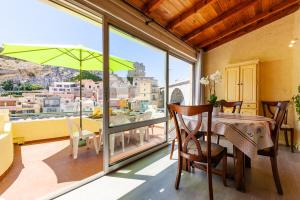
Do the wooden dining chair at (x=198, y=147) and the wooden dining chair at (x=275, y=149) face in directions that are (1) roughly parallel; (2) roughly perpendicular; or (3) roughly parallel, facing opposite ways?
roughly perpendicular

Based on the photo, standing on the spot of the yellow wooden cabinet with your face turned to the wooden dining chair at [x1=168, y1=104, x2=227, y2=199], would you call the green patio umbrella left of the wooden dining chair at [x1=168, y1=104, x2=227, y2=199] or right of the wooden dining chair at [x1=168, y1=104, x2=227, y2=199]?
right

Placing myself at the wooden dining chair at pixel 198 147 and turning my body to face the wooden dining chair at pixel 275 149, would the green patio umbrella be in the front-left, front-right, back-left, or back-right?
back-left

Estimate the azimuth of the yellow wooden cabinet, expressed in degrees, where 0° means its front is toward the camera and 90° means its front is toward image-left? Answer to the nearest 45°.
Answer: approximately 45°

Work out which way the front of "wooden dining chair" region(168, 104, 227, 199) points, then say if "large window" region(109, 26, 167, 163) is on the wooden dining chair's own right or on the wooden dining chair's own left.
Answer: on the wooden dining chair's own left

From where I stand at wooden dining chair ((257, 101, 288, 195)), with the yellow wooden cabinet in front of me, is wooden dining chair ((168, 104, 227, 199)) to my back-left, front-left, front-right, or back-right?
back-left

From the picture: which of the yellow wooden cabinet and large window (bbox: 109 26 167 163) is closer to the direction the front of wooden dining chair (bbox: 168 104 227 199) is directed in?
the yellow wooden cabinet

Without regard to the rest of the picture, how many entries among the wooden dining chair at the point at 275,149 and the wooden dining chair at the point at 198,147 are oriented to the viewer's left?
1

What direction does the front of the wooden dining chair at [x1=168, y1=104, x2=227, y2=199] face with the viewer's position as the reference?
facing away from the viewer and to the right of the viewer

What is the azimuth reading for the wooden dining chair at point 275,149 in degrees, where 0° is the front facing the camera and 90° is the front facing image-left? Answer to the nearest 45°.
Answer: approximately 90°

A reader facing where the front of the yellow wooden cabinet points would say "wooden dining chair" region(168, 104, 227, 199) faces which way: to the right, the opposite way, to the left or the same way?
the opposite way
